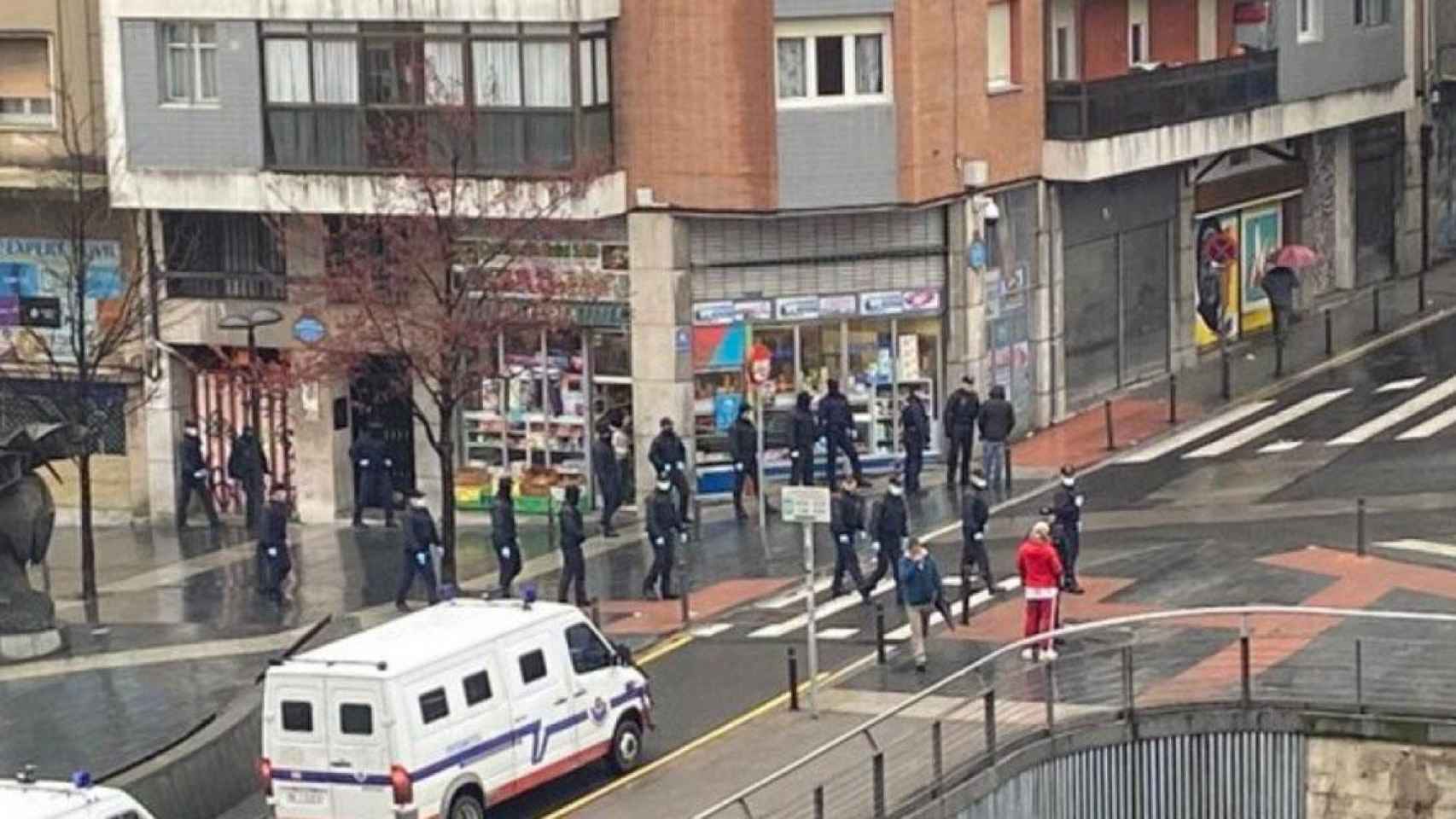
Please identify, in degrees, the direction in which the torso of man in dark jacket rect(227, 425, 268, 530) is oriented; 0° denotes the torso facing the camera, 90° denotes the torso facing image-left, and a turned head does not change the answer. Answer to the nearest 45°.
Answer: approximately 180°

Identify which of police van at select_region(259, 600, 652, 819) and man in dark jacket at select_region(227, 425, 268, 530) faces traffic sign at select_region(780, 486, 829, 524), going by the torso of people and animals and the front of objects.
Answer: the police van

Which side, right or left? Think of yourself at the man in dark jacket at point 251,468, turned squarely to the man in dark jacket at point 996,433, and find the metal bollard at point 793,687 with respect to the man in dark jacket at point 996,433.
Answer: right

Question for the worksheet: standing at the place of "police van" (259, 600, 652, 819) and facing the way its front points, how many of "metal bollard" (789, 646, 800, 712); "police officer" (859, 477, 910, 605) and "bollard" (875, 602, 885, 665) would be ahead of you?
3

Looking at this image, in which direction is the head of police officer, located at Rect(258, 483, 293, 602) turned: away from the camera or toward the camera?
toward the camera

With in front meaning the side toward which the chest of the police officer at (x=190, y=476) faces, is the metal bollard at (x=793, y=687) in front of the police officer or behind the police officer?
in front

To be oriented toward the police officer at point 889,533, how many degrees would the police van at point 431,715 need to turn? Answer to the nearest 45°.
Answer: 0° — it already faces them
